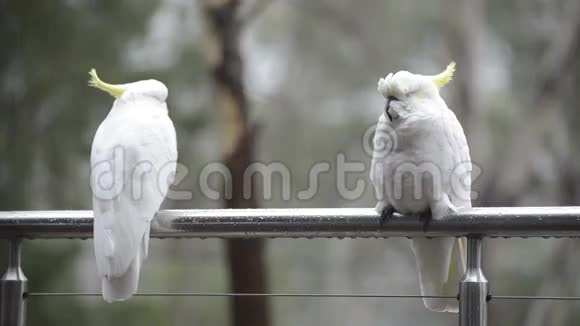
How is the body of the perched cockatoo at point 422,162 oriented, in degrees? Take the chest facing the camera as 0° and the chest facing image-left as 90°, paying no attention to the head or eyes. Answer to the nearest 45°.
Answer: approximately 45°

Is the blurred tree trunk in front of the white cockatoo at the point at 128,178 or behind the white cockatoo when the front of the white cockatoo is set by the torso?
in front

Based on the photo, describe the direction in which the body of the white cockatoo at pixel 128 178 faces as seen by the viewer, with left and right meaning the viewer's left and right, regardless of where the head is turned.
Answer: facing away from the viewer and to the right of the viewer

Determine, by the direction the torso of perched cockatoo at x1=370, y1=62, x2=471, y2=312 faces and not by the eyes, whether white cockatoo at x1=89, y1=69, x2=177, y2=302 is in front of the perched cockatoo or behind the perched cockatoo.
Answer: in front

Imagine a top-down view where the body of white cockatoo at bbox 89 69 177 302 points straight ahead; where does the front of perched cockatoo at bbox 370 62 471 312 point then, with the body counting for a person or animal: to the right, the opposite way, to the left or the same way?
the opposite way
